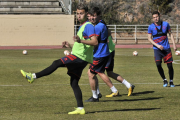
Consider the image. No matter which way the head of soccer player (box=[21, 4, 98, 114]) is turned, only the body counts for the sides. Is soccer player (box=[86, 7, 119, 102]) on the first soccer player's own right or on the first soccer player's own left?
on the first soccer player's own right

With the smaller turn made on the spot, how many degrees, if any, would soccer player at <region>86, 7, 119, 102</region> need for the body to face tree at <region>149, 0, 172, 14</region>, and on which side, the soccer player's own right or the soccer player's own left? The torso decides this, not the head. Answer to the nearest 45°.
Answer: approximately 90° to the soccer player's own right

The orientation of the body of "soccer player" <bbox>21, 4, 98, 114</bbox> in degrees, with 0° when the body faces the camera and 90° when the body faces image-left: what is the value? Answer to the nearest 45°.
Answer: approximately 90°

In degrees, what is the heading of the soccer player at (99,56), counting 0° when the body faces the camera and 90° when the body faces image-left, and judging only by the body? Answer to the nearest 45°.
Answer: approximately 90°

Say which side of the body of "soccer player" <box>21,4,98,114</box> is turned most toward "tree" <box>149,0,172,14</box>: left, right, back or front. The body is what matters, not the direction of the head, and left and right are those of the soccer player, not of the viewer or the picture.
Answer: right
